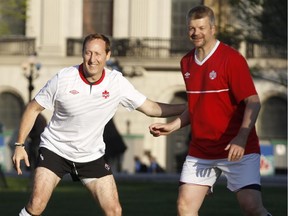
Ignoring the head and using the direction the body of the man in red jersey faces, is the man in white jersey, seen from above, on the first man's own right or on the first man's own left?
on the first man's own right

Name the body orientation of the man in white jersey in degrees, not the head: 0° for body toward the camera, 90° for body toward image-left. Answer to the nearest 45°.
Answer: approximately 0°

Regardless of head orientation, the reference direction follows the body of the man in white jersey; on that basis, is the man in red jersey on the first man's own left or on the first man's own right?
on the first man's own left

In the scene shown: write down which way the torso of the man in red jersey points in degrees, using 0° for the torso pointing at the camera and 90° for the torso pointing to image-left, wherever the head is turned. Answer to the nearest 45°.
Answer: approximately 45°

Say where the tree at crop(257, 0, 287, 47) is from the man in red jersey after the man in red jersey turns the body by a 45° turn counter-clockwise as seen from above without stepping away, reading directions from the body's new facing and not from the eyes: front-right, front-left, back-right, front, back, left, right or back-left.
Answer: back
